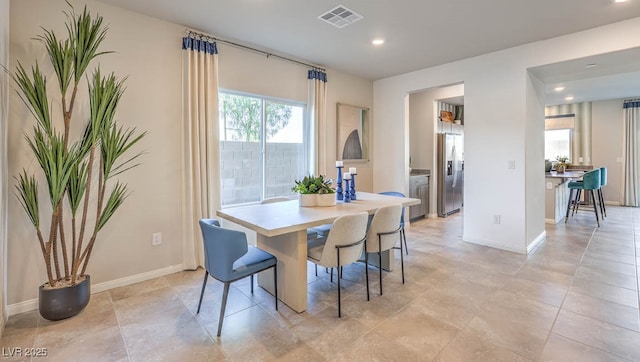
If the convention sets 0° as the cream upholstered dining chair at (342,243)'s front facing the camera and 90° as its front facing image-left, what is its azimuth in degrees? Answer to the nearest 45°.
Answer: approximately 135°

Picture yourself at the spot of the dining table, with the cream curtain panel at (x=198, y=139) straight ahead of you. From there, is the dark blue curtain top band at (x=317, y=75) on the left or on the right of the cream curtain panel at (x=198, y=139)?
right

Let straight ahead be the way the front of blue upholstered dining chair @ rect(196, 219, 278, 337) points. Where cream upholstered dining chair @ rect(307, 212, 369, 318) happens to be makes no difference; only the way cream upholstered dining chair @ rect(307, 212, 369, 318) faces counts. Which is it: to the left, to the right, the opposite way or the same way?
to the left

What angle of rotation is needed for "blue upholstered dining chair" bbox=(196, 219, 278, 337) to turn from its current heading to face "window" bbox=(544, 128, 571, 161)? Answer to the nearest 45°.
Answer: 0° — it already faces it

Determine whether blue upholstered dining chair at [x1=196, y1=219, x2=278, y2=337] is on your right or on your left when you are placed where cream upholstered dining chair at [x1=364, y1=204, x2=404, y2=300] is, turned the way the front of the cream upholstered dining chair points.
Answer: on your left

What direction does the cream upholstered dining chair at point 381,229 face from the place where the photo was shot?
facing away from the viewer and to the left of the viewer
